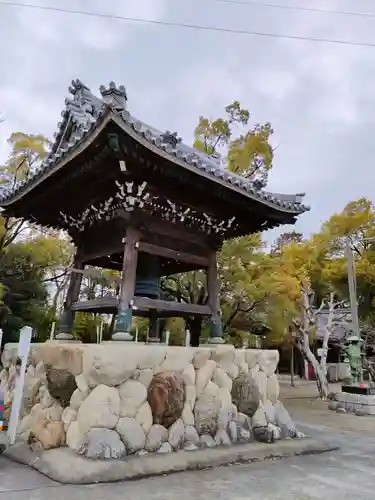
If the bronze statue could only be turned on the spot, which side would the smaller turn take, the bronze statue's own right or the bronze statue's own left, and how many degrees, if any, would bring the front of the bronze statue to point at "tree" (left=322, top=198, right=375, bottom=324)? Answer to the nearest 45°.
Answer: approximately 135° to the bronze statue's own right

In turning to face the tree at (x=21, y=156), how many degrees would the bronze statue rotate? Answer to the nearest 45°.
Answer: approximately 45° to its right

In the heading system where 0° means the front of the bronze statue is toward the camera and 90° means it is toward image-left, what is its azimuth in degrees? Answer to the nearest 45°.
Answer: approximately 45°
